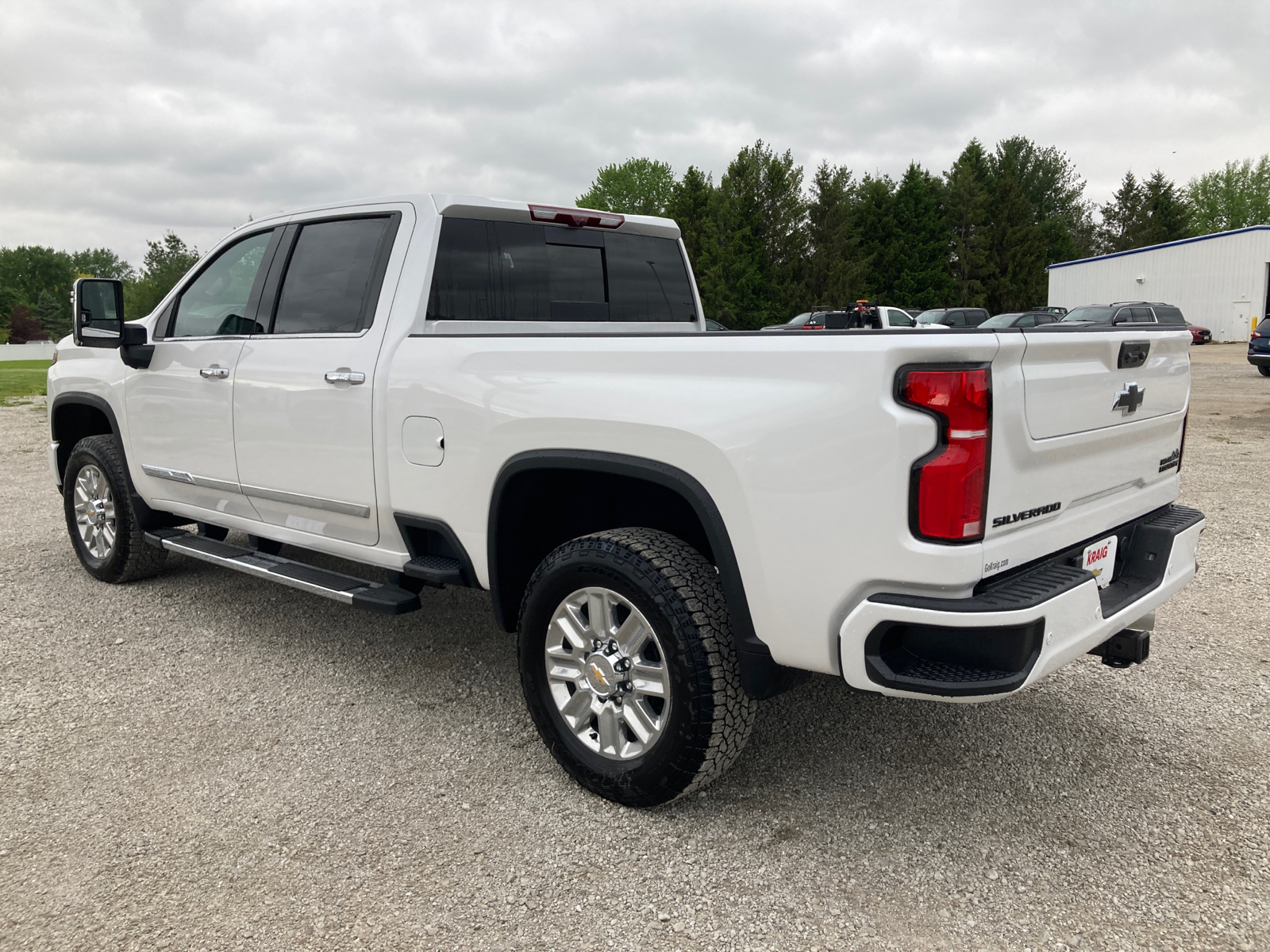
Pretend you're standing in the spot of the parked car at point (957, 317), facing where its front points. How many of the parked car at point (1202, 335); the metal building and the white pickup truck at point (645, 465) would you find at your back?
2

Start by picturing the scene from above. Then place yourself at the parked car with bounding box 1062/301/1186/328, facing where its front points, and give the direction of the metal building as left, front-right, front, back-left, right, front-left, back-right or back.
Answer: back-right

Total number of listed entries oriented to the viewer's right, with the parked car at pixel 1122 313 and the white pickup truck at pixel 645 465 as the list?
0

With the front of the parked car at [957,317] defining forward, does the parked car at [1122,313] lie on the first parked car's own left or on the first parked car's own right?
on the first parked car's own left

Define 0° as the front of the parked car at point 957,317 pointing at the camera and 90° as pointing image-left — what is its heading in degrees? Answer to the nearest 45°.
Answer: approximately 45°

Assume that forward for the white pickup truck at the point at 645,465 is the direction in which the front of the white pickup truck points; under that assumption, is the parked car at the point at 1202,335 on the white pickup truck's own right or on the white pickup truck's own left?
on the white pickup truck's own right

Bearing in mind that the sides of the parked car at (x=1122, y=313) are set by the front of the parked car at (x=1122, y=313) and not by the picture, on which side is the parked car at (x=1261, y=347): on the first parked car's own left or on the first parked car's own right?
on the first parked car's own left

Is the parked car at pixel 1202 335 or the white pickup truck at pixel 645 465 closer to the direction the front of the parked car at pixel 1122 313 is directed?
the white pickup truck

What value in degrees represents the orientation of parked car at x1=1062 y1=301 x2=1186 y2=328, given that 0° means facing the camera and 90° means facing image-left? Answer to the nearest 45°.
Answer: approximately 45°

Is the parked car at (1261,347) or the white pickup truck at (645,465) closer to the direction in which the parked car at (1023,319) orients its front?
the white pickup truck

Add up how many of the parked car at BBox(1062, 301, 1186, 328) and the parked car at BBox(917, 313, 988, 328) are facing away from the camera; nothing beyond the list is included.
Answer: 0
